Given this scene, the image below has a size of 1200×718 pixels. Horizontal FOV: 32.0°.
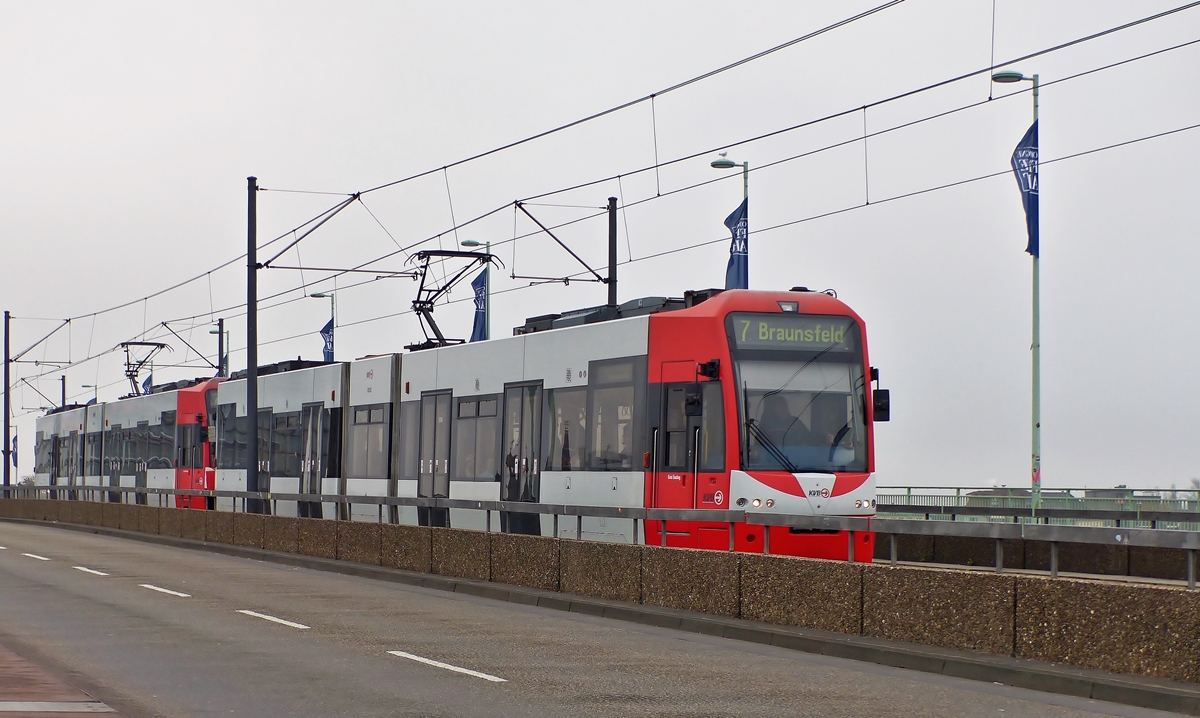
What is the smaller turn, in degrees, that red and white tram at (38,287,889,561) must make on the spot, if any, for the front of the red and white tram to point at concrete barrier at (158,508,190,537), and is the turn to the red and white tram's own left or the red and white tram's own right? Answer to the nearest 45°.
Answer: approximately 180°

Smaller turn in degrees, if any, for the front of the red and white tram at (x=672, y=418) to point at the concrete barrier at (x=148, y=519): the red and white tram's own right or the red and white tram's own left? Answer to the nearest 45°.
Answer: approximately 180°

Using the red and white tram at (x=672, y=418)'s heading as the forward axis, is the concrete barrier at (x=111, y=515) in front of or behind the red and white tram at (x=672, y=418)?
behind

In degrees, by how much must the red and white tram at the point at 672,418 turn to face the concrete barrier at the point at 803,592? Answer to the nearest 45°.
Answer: approximately 45° to its right

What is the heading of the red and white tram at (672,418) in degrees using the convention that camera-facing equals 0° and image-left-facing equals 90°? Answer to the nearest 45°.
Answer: approximately 315°

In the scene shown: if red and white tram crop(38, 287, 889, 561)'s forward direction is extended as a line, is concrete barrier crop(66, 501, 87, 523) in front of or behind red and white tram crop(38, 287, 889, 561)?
behind

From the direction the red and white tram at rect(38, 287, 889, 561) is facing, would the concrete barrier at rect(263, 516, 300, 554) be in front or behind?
behind
